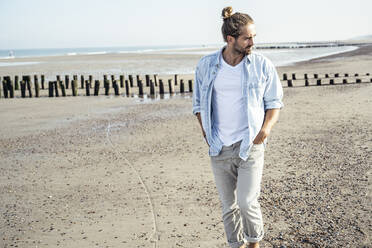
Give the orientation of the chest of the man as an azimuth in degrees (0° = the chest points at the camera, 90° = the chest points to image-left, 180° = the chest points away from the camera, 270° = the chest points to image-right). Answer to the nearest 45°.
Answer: approximately 0°
